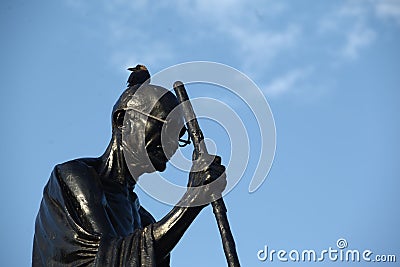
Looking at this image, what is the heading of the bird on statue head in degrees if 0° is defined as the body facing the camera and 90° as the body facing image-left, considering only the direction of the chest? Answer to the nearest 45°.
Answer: approximately 90°
